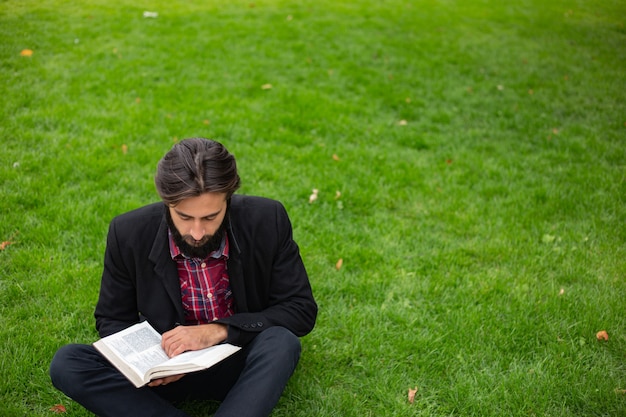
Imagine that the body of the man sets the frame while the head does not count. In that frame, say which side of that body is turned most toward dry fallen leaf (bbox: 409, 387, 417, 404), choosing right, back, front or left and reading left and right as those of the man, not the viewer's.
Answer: left

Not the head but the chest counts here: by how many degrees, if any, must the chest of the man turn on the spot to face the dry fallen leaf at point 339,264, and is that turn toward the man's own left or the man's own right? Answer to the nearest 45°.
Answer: approximately 135° to the man's own left

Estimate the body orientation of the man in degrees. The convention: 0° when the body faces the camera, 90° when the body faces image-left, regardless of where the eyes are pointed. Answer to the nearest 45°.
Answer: approximately 0°
